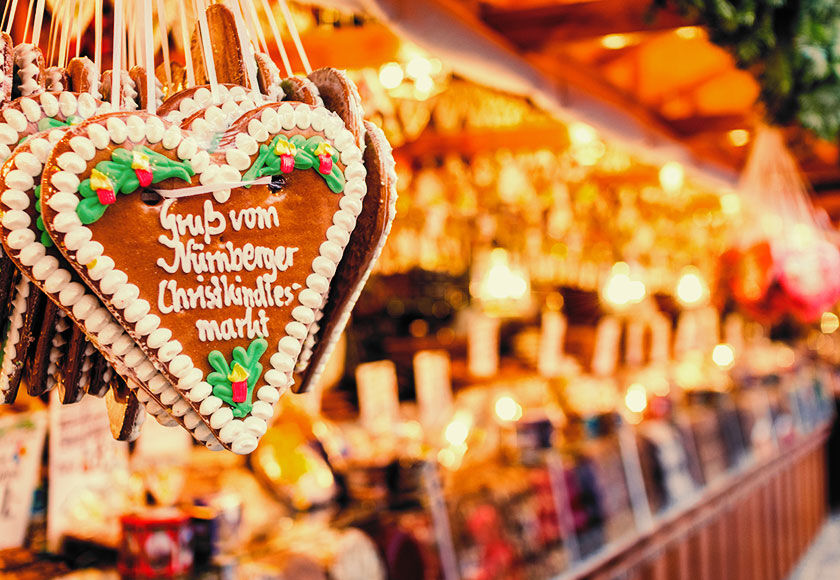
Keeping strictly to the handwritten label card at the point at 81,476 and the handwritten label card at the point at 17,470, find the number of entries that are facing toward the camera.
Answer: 2

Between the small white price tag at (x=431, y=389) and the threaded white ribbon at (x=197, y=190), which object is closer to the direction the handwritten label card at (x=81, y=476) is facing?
the threaded white ribbon

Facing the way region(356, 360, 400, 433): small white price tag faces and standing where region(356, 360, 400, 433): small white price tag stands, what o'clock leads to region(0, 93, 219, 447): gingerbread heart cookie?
The gingerbread heart cookie is roughly at 12 o'clock from the small white price tag.

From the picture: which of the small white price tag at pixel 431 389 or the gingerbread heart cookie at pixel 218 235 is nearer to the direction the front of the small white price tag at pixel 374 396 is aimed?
the gingerbread heart cookie

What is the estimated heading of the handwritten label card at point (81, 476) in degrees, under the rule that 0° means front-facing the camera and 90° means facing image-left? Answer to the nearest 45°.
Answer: approximately 0°

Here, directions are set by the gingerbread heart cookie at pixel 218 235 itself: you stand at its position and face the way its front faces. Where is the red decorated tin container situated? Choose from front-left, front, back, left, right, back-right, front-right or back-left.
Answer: back

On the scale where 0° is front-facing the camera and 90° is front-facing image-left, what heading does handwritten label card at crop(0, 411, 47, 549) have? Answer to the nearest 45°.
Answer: approximately 0°
